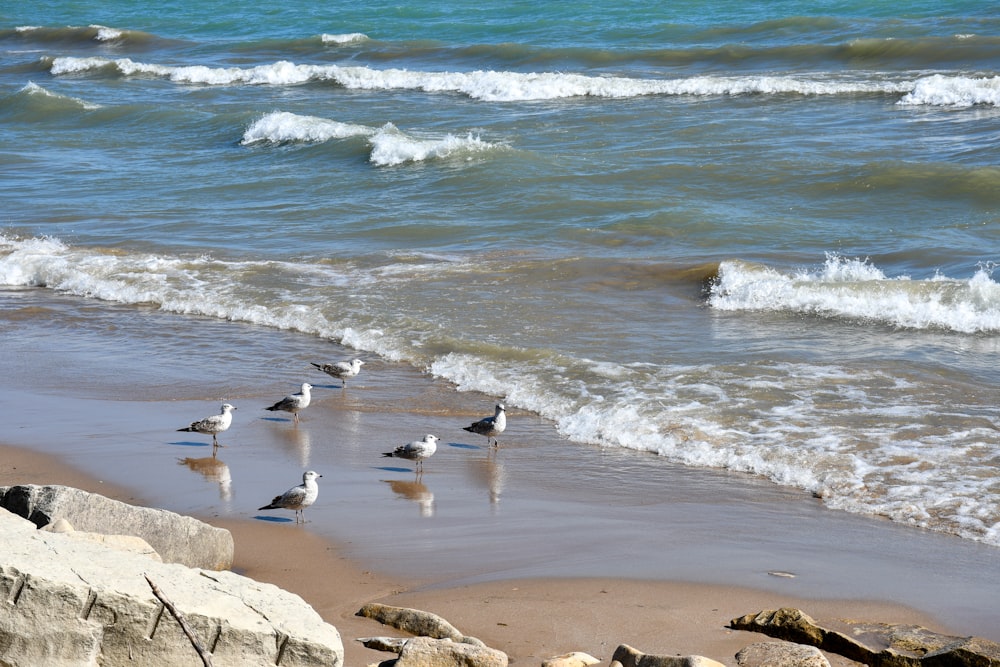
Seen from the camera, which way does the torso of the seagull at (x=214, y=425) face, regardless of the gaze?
to the viewer's right

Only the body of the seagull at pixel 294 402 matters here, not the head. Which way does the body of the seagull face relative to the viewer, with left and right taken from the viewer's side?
facing to the right of the viewer

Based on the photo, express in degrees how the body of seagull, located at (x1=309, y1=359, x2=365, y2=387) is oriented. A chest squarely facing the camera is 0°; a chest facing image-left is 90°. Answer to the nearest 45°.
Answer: approximately 270°

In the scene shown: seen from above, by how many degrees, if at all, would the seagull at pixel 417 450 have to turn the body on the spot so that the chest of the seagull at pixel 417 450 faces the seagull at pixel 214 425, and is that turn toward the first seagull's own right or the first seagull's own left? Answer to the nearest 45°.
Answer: approximately 135° to the first seagull's own left

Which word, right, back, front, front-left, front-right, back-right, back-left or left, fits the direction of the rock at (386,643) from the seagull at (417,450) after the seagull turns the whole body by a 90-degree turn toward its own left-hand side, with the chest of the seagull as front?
back

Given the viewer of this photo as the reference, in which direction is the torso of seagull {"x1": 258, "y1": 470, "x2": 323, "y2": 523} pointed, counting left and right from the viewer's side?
facing to the right of the viewer

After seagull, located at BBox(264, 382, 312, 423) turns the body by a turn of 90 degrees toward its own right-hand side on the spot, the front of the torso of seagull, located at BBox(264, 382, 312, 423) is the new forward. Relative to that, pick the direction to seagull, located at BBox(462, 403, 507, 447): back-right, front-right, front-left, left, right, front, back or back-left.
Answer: front-left

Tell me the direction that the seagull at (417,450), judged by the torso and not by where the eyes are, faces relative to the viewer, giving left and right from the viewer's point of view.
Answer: facing to the right of the viewer

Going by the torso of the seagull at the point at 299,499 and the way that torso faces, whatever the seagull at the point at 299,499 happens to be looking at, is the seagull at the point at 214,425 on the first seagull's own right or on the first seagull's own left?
on the first seagull's own left

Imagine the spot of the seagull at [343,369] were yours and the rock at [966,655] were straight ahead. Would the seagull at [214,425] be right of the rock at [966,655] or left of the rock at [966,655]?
right

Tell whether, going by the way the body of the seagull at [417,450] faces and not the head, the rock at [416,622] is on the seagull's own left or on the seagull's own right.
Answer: on the seagull's own right

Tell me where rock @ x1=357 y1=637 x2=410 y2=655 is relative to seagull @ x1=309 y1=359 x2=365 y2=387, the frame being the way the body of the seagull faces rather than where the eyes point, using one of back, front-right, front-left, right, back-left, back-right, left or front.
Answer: right
